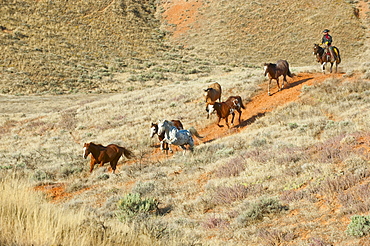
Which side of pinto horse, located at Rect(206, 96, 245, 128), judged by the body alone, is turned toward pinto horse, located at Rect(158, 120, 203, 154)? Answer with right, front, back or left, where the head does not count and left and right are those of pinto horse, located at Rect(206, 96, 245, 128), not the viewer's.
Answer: front

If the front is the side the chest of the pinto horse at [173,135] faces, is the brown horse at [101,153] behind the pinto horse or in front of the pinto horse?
in front

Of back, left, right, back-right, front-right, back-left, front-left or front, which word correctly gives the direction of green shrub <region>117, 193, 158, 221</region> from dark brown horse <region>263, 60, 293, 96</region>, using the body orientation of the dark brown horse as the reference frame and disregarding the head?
front-left

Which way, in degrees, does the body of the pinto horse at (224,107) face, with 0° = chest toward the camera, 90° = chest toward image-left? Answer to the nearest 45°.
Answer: approximately 45°

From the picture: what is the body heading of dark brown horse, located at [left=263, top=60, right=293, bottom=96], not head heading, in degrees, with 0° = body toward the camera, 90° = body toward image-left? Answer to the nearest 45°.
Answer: approximately 45°

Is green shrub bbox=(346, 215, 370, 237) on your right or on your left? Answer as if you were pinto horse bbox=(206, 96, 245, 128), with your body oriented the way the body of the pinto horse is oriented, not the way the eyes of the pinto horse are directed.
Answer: on your left

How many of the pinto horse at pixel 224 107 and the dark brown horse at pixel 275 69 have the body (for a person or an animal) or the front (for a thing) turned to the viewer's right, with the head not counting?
0

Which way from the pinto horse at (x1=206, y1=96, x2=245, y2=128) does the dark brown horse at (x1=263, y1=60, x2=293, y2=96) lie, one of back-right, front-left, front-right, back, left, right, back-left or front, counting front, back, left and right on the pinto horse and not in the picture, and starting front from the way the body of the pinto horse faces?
back

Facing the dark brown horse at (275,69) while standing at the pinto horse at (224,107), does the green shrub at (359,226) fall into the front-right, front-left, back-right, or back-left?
back-right

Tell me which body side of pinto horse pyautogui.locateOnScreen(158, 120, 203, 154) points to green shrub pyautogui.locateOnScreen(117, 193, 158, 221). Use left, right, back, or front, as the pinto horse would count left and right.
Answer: left

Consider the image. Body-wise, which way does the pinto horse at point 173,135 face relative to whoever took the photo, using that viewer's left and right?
facing to the left of the viewer

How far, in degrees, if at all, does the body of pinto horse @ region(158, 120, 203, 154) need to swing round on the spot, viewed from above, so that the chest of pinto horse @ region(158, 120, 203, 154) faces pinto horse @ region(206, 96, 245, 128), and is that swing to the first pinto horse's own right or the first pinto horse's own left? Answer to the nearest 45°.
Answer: approximately 135° to the first pinto horse's own right
